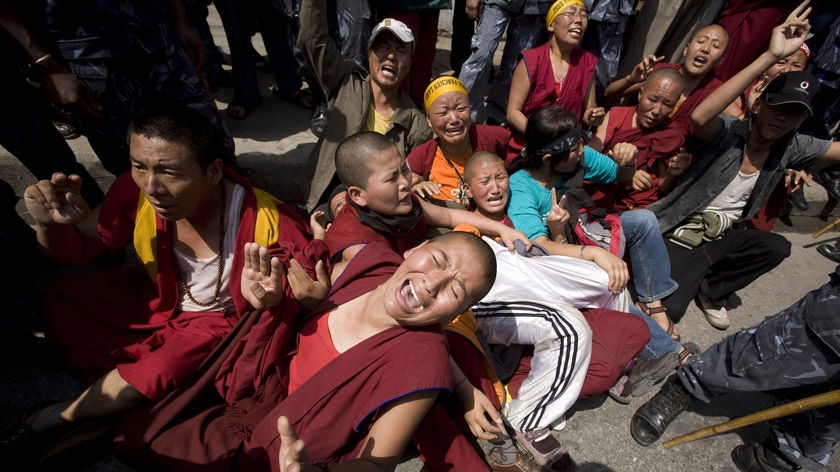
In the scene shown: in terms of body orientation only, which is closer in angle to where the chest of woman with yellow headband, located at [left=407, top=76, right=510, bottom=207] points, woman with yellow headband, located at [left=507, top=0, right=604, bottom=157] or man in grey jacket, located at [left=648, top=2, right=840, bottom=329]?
the man in grey jacket

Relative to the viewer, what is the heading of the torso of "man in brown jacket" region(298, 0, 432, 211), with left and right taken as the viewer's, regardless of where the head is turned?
facing the viewer

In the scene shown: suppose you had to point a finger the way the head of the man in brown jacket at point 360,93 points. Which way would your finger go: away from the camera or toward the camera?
toward the camera

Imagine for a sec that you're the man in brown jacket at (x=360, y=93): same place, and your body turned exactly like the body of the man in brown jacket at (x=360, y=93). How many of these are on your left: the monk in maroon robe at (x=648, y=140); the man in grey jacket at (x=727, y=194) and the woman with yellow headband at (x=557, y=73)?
3

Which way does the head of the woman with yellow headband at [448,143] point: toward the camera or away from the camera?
toward the camera

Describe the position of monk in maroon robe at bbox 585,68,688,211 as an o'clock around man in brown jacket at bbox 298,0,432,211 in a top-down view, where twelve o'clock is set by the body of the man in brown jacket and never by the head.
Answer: The monk in maroon robe is roughly at 9 o'clock from the man in brown jacket.

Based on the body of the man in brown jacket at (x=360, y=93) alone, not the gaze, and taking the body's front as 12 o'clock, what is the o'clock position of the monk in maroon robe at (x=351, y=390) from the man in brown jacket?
The monk in maroon robe is roughly at 12 o'clock from the man in brown jacket.

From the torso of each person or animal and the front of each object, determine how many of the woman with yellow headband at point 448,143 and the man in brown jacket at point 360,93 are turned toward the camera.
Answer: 2

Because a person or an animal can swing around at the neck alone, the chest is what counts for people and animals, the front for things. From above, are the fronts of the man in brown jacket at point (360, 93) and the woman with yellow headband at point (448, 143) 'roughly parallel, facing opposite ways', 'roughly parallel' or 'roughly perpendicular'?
roughly parallel

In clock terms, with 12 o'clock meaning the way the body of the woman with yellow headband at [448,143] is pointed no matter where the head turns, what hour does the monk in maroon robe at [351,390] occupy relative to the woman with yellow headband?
The monk in maroon robe is roughly at 12 o'clock from the woman with yellow headband.

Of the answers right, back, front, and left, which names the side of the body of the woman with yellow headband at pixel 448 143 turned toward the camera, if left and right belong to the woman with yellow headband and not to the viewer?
front

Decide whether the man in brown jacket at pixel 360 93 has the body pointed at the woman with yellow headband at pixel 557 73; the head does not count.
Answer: no

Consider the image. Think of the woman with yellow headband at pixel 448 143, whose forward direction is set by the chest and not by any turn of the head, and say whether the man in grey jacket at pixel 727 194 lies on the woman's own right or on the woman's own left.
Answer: on the woman's own left

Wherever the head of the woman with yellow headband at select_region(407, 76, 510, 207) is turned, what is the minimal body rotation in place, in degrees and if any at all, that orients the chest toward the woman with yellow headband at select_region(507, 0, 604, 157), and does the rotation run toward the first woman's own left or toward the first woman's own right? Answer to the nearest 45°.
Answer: approximately 135° to the first woman's own left

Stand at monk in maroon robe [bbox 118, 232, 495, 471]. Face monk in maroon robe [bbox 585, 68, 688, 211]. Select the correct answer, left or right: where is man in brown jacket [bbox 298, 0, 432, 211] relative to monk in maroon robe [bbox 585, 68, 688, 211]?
left
